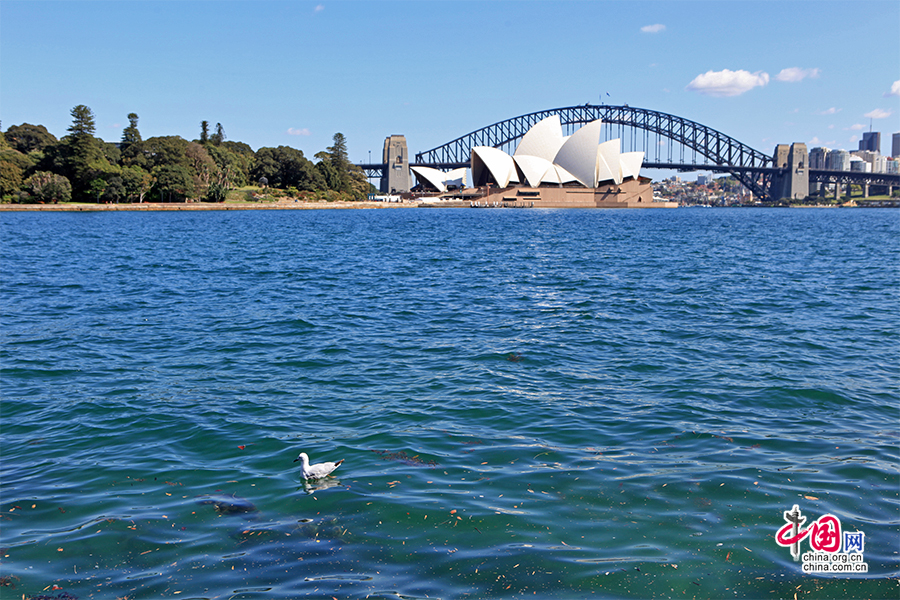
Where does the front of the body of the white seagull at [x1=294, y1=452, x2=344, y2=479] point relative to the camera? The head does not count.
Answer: to the viewer's left
